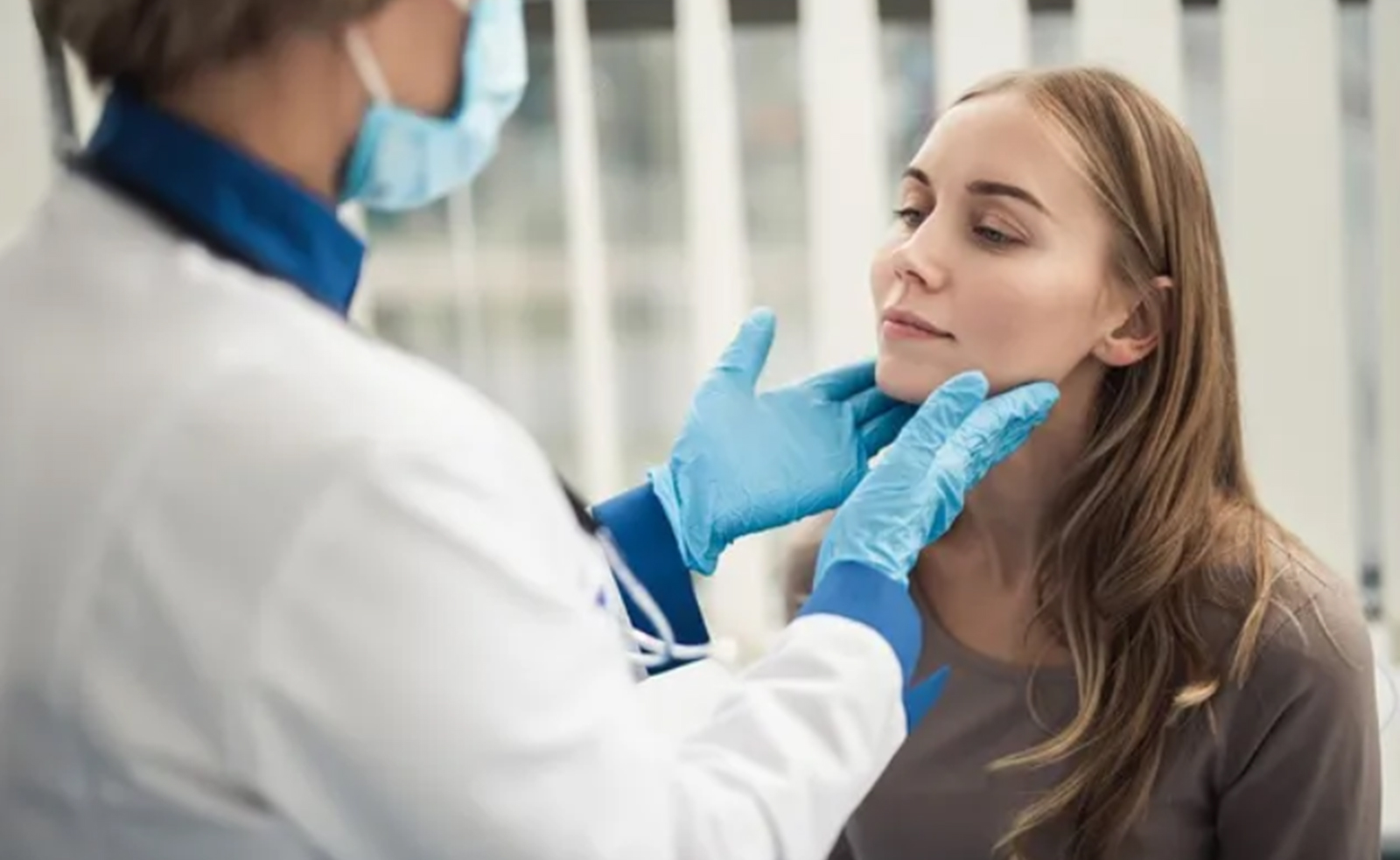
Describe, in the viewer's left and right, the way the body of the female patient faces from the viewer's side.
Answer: facing the viewer and to the left of the viewer

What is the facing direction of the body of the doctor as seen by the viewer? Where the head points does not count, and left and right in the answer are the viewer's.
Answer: facing away from the viewer and to the right of the viewer

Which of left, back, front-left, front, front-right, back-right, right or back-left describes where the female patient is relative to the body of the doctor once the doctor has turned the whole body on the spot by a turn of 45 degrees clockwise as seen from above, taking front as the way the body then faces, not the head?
front-left

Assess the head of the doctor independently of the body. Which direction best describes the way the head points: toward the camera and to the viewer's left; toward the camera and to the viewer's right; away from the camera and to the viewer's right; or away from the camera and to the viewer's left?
away from the camera and to the viewer's right
